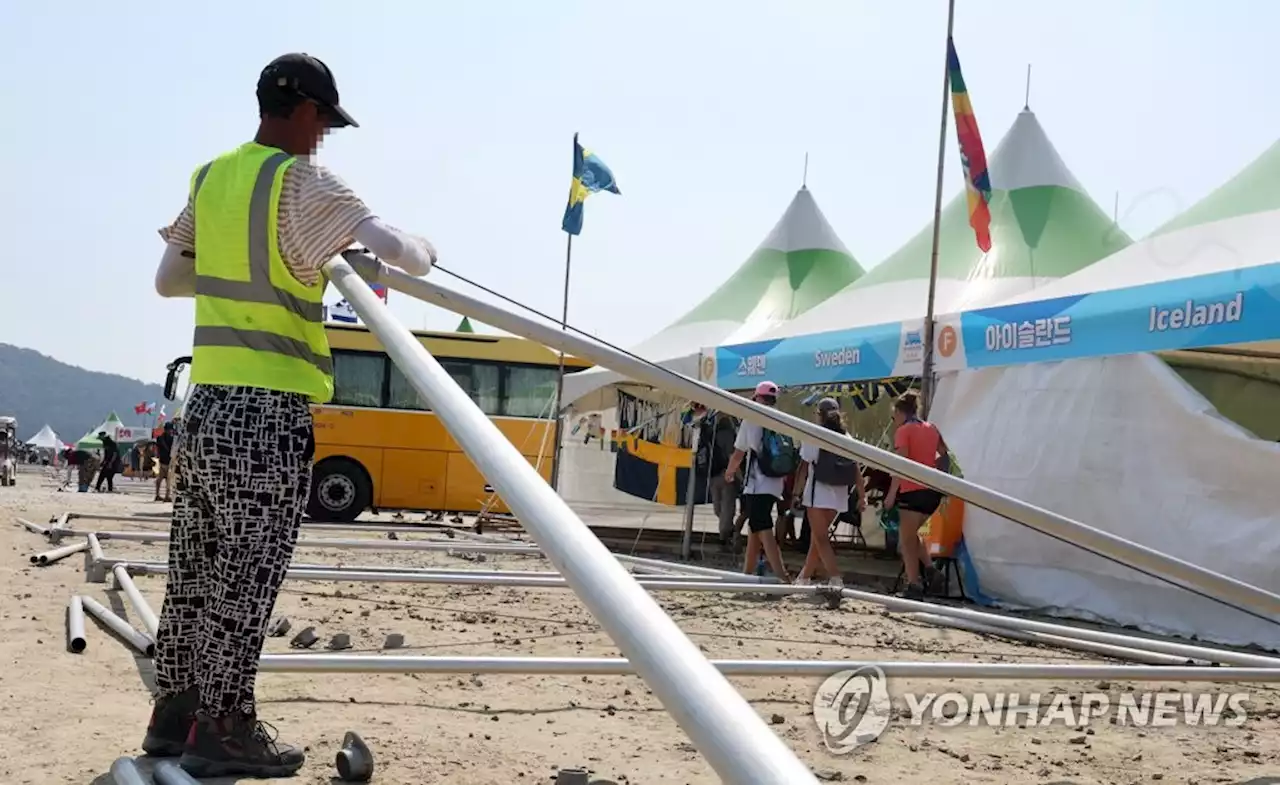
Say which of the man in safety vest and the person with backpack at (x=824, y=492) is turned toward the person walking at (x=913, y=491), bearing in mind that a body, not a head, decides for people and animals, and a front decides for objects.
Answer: the man in safety vest

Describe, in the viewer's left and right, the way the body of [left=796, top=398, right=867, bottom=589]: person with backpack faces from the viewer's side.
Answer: facing away from the viewer and to the left of the viewer

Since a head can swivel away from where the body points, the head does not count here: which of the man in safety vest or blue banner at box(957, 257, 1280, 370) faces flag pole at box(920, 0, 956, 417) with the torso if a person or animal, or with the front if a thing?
the man in safety vest

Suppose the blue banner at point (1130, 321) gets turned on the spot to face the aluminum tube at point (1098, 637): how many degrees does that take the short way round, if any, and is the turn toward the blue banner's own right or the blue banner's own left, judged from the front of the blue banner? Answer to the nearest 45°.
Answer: approximately 45° to the blue banner's own left

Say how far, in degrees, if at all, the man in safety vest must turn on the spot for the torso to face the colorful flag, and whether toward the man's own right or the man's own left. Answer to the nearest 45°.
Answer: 0° — they already face it

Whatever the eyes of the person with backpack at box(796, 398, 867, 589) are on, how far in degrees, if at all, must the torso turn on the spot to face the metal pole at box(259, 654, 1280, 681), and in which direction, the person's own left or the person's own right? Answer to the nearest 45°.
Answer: approximately 135° to the person's own left

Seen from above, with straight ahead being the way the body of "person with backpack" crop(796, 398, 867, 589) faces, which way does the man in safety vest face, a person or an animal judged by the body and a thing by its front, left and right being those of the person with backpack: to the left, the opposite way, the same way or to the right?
to the right

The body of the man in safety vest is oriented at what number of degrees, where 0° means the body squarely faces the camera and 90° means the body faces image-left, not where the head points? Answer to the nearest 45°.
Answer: approximately 225°

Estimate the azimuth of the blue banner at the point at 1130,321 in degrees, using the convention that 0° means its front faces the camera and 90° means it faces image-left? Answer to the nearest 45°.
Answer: approximately 45°

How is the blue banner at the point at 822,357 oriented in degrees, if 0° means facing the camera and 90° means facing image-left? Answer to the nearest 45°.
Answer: approximately 45°

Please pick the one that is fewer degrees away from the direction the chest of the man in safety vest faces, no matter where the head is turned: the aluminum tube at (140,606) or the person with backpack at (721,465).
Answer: the person with backpack

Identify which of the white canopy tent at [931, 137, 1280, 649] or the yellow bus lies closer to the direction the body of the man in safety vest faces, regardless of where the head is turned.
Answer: the white canopy tent

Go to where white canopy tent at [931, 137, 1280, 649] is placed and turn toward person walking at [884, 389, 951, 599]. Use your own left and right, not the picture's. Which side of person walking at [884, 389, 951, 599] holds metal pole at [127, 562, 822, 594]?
left

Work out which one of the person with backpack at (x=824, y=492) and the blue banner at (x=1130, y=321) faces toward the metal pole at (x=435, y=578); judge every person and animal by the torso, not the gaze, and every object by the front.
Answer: the blue banner
